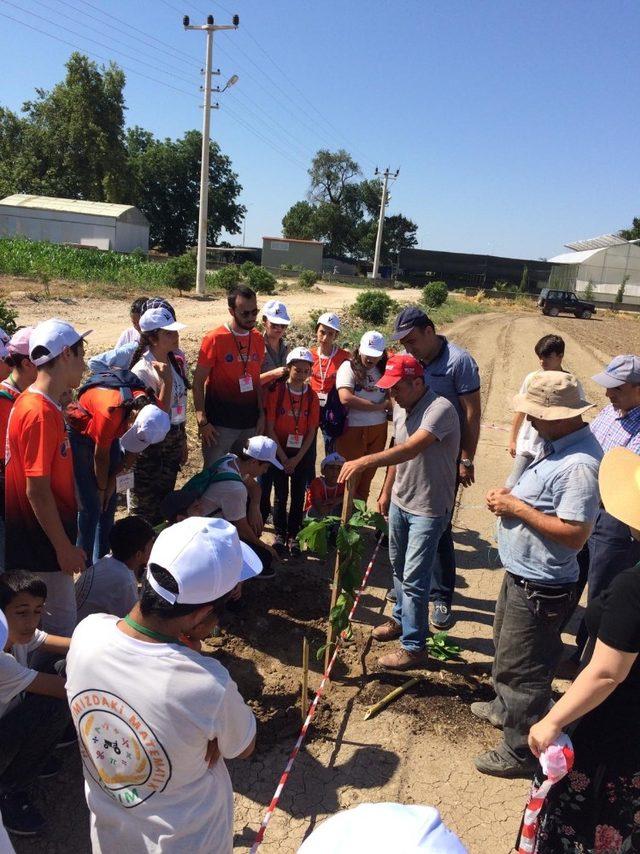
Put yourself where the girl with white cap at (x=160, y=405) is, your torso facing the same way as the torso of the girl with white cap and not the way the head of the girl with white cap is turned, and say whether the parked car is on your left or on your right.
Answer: on your left

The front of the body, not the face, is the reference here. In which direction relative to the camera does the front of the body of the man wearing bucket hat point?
to the viewer's left

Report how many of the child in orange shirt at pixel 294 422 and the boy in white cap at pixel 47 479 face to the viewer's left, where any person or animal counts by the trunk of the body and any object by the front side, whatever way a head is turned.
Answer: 0

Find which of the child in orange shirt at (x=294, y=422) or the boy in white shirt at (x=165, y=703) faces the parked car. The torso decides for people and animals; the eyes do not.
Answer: the boy in white shirt

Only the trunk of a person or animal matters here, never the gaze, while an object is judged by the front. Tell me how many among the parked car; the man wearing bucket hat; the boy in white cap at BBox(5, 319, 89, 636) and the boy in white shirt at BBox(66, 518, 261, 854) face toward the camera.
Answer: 0

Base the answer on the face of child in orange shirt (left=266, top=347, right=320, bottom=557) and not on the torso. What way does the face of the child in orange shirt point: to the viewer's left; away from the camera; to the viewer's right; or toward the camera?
toward the camera

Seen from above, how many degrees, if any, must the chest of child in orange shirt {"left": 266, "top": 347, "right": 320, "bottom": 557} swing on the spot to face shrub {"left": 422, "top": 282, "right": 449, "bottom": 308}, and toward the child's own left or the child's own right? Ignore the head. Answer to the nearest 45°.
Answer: approximately 180°

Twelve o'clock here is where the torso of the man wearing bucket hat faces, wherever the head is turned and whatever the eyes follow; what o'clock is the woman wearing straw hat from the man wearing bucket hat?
The woman wearing straw hat is roughly at 8 o'clock from the man wearing bucket hat.

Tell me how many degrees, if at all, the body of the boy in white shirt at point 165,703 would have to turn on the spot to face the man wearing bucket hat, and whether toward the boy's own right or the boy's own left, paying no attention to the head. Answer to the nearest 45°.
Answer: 0° — they already face them

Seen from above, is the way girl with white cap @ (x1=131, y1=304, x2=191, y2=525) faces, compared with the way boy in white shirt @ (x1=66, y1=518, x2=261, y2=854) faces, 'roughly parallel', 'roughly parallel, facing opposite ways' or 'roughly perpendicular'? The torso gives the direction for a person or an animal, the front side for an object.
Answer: roughly perpendicular

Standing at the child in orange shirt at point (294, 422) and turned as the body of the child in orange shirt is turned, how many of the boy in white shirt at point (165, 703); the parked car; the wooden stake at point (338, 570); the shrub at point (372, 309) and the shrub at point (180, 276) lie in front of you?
2

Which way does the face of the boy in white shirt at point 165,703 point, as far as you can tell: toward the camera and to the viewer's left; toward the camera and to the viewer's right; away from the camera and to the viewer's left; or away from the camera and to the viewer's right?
away from the camera and to the viewer's right

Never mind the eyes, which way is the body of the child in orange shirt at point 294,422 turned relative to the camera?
toward the camera

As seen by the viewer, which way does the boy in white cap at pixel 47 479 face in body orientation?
to the viewer's right

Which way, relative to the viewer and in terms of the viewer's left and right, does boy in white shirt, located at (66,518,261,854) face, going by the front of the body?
facing away from the viewer and to the right of the viewer
